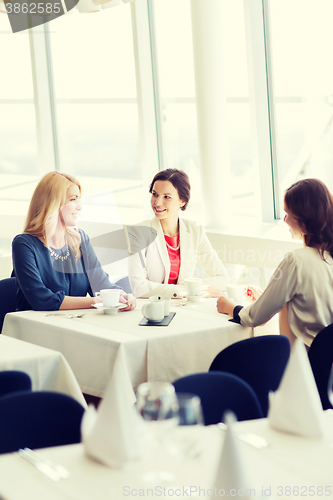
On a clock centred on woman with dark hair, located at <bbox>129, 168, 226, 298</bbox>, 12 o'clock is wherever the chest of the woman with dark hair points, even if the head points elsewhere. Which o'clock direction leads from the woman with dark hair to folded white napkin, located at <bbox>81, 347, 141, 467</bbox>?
The folded white napkin is roughly at 12 o'clock from the woman with dark hair.

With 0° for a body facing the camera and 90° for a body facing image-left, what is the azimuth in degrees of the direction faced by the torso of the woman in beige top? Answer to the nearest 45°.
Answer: approximately 135°

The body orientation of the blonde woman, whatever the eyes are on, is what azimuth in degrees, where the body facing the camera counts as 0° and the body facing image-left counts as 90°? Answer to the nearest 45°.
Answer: approximately 315°

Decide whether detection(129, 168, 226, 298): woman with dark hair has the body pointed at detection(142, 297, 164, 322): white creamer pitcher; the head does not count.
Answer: yes

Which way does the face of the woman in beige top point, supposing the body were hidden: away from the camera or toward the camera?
away from the camera

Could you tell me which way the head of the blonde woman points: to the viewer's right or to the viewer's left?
to the viewer's right

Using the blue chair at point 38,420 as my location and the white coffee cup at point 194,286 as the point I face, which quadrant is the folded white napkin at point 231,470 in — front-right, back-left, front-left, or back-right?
back-right

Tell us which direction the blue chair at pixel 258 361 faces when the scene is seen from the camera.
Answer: facing away from the viewer and to the left of the viewer
